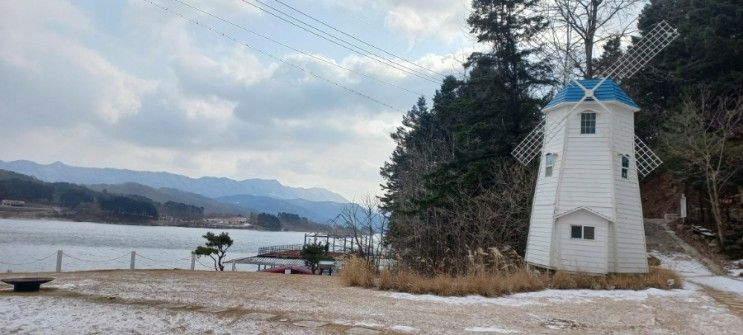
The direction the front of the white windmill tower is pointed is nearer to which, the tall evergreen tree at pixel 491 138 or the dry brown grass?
the dry brown grass

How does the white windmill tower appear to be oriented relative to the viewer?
toward the camera

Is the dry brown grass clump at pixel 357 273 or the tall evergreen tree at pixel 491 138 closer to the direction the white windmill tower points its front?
the dry brown grass clump

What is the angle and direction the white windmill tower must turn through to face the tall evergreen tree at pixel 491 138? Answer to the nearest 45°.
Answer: approximately 135° to its right

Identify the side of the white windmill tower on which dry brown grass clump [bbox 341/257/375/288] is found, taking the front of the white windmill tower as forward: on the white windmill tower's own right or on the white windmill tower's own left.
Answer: on the white windmill tower's own right
